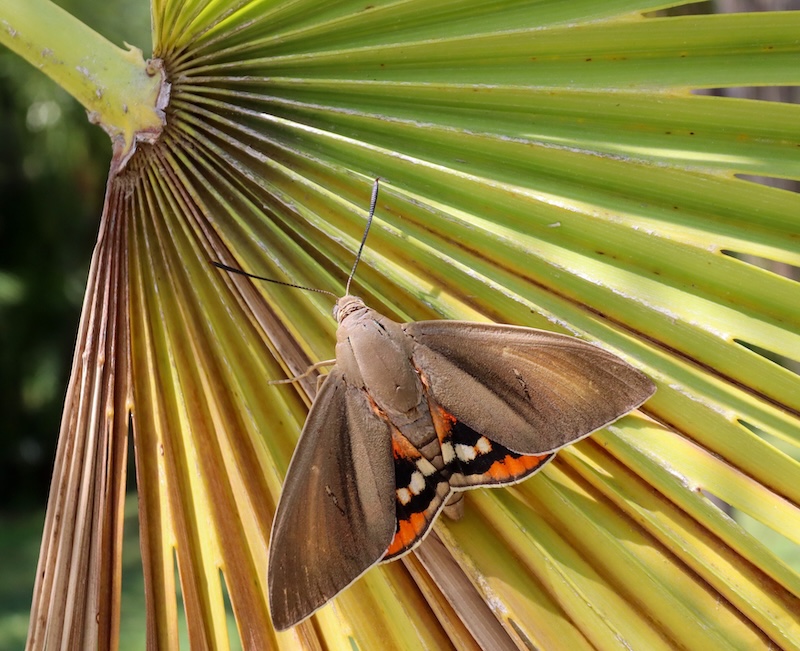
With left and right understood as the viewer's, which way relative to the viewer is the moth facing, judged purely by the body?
facing away from the viewer and to the left of the viewer
